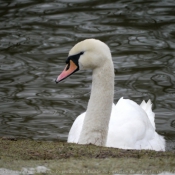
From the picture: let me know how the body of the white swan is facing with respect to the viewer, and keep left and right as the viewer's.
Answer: facing the viewer and to the left of the viewer
